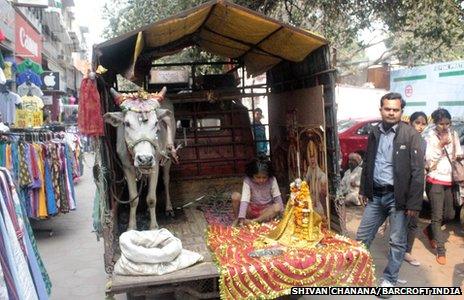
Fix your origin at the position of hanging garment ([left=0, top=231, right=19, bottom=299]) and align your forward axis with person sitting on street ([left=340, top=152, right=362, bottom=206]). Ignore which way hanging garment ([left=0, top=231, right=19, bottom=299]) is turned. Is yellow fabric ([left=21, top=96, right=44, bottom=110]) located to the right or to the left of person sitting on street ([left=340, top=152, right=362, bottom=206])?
left

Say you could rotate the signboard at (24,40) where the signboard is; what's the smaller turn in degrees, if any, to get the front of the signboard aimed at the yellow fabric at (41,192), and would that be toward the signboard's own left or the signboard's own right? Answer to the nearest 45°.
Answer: approximately 45° to the signboard's own right

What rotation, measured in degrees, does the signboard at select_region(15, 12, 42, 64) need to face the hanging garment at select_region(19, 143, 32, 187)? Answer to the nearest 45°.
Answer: approximately 45° to its right

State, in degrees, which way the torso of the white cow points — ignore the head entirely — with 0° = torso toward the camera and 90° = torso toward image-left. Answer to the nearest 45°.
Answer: approximately 0°

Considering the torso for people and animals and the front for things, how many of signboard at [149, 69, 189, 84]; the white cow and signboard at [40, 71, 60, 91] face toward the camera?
3

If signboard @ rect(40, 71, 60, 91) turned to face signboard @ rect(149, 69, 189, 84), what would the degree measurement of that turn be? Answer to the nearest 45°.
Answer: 0° — it already faces it

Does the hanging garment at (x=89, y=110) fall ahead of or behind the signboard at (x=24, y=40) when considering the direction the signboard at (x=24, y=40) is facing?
ahead

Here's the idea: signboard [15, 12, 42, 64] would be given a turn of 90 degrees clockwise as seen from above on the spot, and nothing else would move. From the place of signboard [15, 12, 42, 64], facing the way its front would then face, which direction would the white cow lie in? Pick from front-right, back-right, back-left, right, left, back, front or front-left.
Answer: front-left

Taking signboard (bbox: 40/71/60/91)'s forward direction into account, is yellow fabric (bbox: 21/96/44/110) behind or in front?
in front

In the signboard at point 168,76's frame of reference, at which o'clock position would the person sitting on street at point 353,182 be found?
The person sitting on street is roughly at 9 o'clock from the signboard.
